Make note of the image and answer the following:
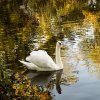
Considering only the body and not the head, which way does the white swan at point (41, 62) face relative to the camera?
to the viewer's right
